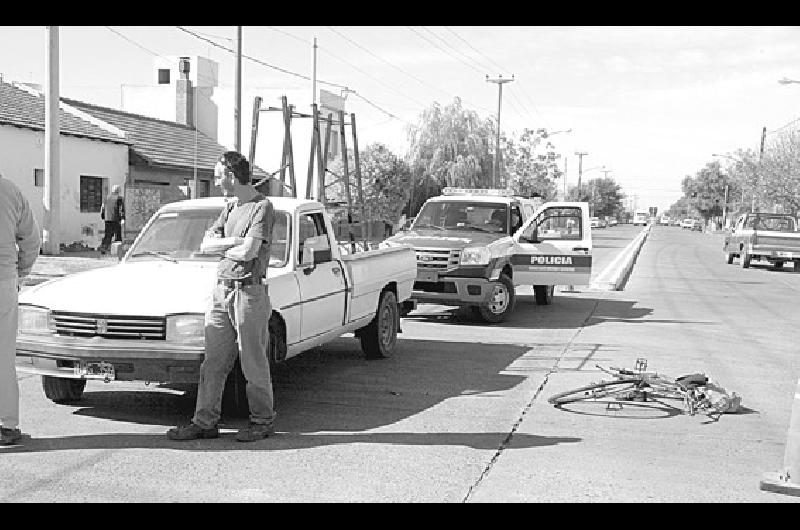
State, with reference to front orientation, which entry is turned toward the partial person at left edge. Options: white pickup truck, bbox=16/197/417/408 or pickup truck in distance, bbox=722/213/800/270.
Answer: the white pickup truck

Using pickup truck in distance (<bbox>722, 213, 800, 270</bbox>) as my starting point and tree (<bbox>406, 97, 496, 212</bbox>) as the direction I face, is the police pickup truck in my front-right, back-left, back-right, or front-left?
back-left

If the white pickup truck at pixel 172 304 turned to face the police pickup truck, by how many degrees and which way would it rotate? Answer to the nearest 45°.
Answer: approximately 180°

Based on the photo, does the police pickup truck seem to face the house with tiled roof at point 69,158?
no

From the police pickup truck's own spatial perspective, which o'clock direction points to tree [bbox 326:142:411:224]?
The tree is roughly at 4 o'clock from the police pickup truck.

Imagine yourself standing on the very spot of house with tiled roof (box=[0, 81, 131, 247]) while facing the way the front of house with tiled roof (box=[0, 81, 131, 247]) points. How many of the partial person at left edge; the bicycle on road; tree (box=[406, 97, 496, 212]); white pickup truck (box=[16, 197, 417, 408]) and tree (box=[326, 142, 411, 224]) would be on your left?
2

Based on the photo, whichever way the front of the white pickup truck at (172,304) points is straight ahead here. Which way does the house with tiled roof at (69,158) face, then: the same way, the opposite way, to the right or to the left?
to the left

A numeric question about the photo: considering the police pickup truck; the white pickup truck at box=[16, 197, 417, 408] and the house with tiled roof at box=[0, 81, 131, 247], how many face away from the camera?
0

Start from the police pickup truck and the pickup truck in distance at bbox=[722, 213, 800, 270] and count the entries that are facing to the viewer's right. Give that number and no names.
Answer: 0

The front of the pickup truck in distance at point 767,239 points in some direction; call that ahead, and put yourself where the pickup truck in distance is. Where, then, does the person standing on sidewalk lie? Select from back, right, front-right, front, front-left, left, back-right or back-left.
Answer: left

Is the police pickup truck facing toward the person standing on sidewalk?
no

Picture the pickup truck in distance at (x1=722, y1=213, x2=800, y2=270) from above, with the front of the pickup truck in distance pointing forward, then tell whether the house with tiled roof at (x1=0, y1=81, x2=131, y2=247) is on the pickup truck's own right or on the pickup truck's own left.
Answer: on the pickup truck's own left

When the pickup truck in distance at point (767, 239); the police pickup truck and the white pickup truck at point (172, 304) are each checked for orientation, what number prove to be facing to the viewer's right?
0

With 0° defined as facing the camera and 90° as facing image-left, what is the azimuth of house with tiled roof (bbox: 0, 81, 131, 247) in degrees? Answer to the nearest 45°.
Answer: approximately 315°

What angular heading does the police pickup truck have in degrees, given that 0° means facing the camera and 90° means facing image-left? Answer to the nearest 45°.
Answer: approximately 45°
